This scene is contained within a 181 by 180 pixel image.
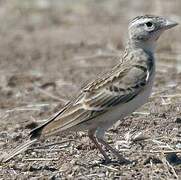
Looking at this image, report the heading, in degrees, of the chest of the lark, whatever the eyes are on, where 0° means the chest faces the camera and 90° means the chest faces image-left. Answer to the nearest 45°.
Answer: approximately 270°
